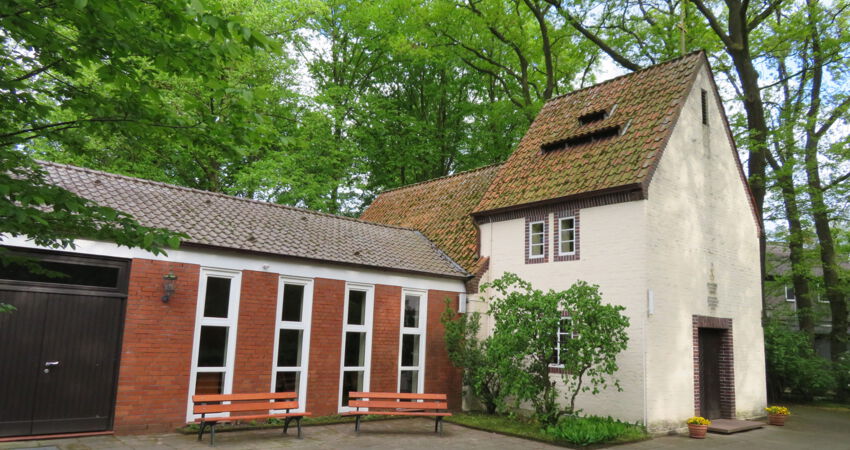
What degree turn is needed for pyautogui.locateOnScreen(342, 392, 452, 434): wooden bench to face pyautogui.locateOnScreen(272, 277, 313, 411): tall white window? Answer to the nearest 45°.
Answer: approximately 90° to its right

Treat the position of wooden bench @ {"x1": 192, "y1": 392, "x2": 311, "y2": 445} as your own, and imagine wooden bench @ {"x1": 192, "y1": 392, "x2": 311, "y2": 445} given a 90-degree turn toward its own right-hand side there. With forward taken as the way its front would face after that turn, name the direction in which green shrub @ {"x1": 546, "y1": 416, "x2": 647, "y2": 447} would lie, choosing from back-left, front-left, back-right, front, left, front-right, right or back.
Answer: back-left

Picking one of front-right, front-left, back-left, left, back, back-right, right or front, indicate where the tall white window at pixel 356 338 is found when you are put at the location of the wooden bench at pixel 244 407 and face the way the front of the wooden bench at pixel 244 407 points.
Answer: left

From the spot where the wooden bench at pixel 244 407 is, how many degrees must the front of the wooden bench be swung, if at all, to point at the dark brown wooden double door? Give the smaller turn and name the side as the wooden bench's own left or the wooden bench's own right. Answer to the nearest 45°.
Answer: approximately 135° to the wooden bench's own right

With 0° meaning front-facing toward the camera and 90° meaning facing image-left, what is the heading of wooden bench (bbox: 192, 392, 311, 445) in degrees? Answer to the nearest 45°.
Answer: approximately 315°

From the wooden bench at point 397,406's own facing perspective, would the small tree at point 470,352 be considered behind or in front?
behind

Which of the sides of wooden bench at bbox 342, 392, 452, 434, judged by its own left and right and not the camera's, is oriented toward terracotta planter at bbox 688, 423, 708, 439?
left

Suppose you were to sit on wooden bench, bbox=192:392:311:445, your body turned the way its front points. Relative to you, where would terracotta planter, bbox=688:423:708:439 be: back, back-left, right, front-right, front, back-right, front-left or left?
front-left

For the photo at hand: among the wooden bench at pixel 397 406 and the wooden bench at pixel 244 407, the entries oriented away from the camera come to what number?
0

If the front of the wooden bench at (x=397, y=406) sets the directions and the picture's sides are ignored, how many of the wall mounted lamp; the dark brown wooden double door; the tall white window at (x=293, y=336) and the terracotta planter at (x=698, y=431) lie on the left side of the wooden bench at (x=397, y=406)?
1
